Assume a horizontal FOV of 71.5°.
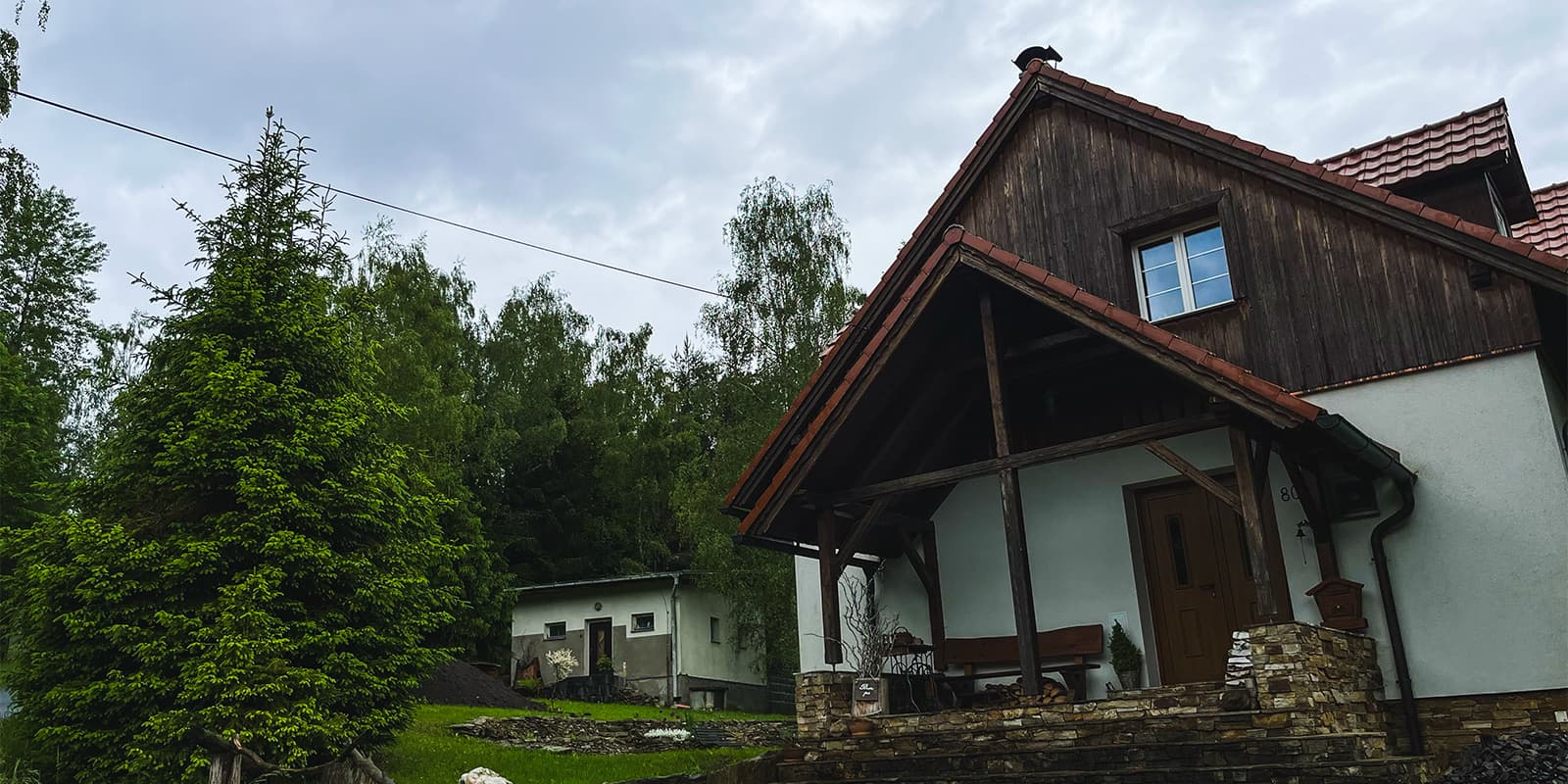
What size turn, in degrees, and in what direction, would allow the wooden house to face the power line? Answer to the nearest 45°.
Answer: approximately 45° to its right

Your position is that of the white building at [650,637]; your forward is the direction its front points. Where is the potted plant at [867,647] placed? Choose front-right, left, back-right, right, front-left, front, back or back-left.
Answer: front-left

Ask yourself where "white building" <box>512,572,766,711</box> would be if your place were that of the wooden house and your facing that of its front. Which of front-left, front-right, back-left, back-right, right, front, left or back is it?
right

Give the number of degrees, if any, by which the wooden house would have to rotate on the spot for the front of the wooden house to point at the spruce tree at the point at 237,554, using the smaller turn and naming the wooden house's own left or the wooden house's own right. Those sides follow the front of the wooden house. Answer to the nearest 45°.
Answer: approximately 45° to the wooden house's own right

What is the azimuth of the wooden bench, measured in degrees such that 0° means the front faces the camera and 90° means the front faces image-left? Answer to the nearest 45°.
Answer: approximately 45°

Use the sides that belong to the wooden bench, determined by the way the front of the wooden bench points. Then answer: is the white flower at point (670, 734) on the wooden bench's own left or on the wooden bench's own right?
on the wooden bench's own right

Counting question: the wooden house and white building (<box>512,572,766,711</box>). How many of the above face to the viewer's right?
0

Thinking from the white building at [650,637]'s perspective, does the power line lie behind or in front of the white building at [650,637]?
in front

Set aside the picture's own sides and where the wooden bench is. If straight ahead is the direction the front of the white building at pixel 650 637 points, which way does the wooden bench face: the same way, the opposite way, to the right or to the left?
the same way
